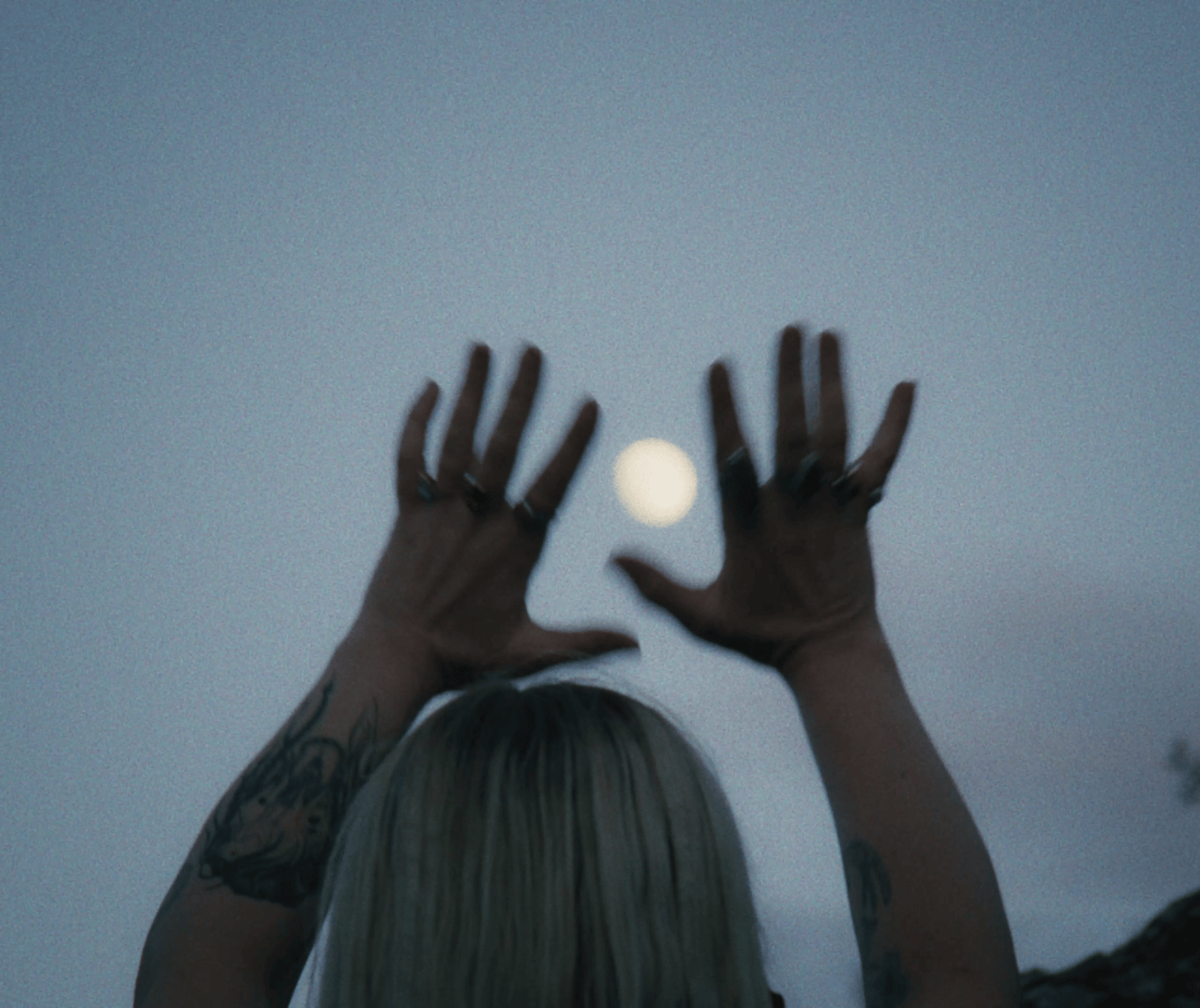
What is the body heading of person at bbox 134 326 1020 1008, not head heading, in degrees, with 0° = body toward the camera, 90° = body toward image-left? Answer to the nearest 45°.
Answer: approximately 180°

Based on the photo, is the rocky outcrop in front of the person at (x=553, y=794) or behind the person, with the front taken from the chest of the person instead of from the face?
in front
